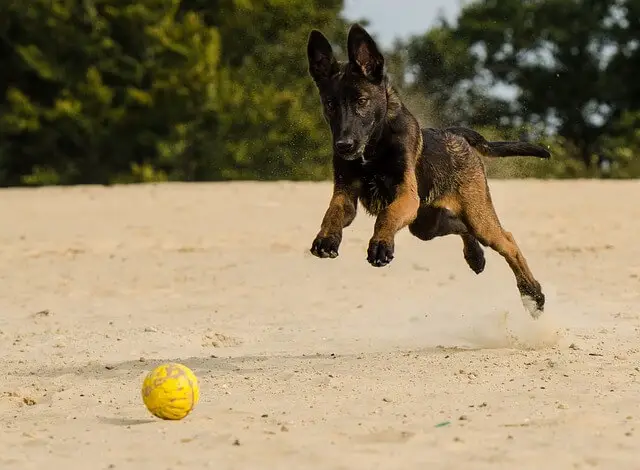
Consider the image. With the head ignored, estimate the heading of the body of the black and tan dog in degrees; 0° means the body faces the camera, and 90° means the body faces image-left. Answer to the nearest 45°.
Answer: approximately 45°

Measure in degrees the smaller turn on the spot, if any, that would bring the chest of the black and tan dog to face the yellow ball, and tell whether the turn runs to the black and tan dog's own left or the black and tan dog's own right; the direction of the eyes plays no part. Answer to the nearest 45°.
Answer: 0° — it already faces it
